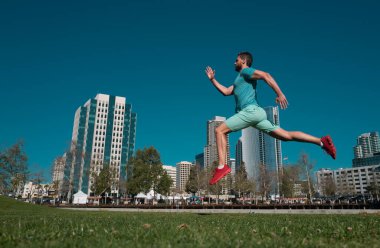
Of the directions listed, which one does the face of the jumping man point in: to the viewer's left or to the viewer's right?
to the viewer's left

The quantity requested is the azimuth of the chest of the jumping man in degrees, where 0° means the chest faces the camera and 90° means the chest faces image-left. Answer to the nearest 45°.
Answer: approximately 90°
